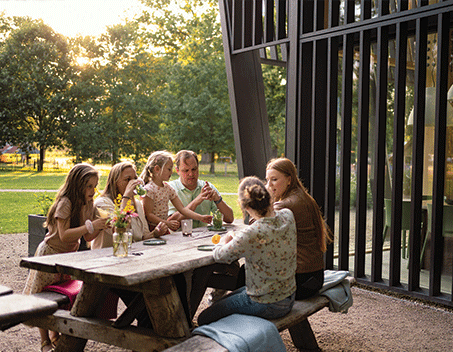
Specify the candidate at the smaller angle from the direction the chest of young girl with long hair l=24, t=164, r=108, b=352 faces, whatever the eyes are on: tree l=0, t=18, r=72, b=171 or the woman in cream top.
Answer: the woman in cream top

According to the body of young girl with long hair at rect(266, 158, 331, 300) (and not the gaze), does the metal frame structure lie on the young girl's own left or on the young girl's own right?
on the young girl's own right

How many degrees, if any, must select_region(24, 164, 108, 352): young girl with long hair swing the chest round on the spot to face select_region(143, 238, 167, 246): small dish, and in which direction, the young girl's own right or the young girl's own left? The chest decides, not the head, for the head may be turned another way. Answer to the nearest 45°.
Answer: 0° — they already face it

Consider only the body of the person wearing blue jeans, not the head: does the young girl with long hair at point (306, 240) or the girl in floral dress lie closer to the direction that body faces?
the girl in floral dress

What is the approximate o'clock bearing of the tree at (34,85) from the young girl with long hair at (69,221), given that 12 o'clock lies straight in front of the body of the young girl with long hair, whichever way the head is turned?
The tree is roughly at 9 o'clock from the young girl with long hair.

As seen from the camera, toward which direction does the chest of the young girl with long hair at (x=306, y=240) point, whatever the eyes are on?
to the viewer's left

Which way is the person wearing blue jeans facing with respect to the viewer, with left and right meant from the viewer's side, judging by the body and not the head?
facing away from the viewer and to the left of the viewer

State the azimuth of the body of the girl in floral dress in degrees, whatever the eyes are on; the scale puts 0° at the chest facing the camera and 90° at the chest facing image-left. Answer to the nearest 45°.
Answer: approximately 315°

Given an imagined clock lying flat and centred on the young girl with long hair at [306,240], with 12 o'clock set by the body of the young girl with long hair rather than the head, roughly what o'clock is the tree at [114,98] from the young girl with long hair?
The tree is roughly at 2 o'clock from the young girl with long hair.
